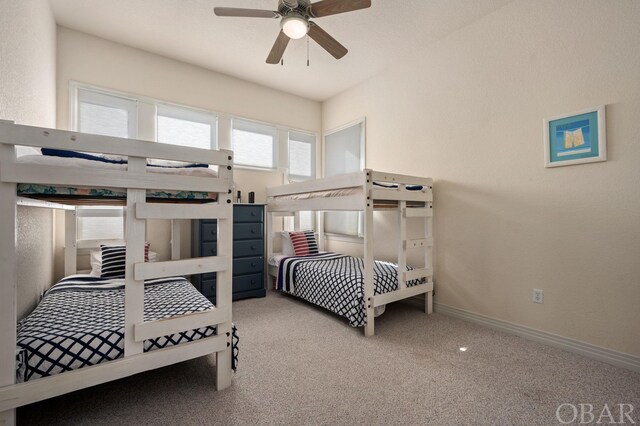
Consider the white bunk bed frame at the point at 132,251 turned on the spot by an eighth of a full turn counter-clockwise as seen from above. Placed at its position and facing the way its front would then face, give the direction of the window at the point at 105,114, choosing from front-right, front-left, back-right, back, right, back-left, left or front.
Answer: left

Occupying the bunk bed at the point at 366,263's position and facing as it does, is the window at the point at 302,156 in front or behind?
behind

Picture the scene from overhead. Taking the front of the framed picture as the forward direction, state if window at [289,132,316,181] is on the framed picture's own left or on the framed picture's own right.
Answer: on the framed picture's own right

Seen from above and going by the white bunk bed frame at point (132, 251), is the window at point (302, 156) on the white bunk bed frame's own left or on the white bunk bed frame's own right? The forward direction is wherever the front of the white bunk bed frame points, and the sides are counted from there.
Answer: on the white bunk bed frame's own left

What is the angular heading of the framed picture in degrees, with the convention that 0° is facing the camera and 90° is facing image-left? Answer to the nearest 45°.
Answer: approximately 45°

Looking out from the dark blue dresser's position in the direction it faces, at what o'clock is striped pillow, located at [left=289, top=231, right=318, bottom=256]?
The striped pillow is roughly at 10 o'clock from the dark blue dresser.

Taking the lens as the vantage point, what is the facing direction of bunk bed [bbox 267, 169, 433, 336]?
facing the viewer and to the right of the viewer

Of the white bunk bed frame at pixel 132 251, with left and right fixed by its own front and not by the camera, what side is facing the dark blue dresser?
left

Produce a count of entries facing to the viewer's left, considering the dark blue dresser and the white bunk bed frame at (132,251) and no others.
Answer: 0

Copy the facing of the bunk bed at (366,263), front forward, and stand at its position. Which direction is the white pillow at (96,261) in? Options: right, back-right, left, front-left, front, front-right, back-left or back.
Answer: back-right

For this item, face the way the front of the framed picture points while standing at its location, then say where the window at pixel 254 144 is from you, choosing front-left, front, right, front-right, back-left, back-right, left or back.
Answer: front-right
